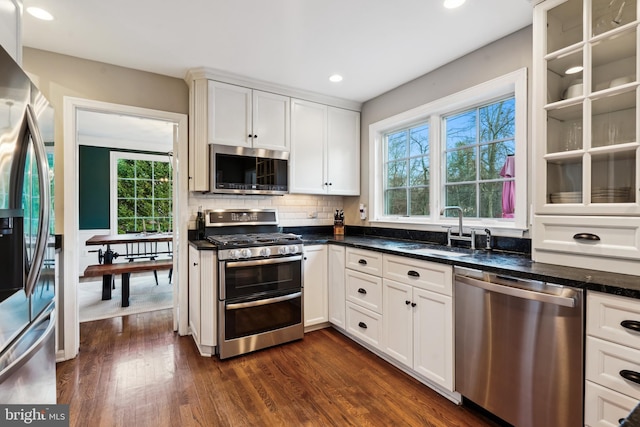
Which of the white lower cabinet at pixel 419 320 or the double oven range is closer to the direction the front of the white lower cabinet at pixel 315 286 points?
the white lower cabinet

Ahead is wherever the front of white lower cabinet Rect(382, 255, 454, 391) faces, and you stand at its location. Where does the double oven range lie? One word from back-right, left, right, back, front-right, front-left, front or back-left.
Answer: front-right

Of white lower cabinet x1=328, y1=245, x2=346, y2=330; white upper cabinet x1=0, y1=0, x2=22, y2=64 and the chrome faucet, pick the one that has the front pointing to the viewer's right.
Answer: the white upper cabinet

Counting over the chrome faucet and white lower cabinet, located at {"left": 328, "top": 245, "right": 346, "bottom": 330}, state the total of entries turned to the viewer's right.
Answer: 0

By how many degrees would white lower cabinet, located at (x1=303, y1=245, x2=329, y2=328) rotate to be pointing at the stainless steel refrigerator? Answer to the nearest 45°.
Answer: approximately 90° to its right

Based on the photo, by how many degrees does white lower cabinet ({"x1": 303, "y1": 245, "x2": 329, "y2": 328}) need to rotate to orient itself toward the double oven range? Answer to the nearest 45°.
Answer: approximately 90° to its right

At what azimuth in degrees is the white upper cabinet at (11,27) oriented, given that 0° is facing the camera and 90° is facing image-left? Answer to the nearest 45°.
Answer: approximately 270°

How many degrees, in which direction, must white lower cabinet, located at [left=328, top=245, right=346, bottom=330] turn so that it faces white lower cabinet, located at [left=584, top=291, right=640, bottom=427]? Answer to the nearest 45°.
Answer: approximately 90° to its left
